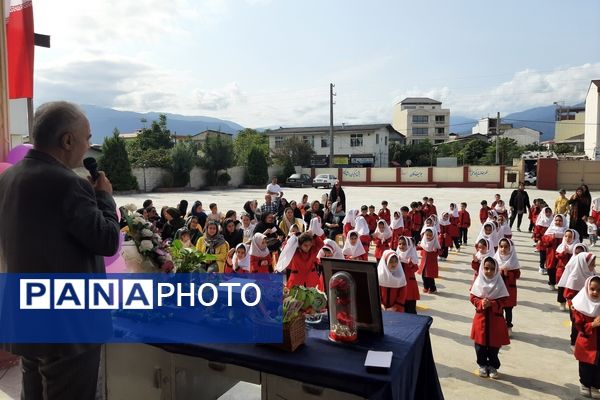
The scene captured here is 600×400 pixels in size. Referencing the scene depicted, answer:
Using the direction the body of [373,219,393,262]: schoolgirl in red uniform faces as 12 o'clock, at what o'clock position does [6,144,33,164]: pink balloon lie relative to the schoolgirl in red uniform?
The pink balloon is roughly at 1 o'clock from the schoolgirl in red uniform.

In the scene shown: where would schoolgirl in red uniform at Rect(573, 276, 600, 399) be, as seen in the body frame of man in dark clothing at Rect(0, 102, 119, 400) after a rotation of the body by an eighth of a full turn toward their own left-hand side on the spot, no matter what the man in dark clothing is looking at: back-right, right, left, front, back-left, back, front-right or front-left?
right

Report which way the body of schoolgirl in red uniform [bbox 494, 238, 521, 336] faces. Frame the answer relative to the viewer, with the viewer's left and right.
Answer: facing the viewer and to the left of the viewer

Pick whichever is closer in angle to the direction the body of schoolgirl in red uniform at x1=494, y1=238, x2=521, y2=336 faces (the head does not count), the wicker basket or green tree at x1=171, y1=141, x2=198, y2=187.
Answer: the wicker basket

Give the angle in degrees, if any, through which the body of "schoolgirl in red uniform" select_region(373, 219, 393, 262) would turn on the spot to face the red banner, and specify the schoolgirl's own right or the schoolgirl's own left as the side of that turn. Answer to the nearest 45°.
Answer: approximately 45° to the schoolgirl's own right

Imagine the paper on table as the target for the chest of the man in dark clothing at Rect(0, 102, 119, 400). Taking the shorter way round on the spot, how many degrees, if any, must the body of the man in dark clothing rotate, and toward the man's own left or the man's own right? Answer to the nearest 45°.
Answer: approximately 45° to the man's own right

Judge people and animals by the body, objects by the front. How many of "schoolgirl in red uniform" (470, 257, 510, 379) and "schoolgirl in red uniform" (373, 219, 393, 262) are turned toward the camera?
2

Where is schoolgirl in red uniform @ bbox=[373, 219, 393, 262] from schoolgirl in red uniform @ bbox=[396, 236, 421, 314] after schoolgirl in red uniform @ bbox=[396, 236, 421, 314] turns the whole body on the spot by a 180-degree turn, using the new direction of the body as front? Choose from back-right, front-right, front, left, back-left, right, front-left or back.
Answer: front-left

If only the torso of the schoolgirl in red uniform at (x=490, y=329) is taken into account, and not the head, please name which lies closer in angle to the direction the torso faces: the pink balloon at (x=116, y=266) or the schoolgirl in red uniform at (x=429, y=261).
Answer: the pink balloon

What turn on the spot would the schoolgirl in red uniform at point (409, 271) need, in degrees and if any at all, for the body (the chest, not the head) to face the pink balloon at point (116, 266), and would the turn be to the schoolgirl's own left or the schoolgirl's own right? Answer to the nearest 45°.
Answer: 0° — they already face it

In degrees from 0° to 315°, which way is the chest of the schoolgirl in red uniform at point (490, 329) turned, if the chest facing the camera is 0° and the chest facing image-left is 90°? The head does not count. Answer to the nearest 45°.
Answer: approximately 0°

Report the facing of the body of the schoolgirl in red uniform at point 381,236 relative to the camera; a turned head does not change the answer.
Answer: toward the camera

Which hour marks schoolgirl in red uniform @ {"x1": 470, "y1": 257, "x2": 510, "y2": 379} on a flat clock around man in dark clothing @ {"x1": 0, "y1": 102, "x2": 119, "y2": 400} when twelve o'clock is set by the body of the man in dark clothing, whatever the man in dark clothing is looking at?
The schoolgirl in red uniform is roughly at 1 o'clock from the man in dark clothing.
